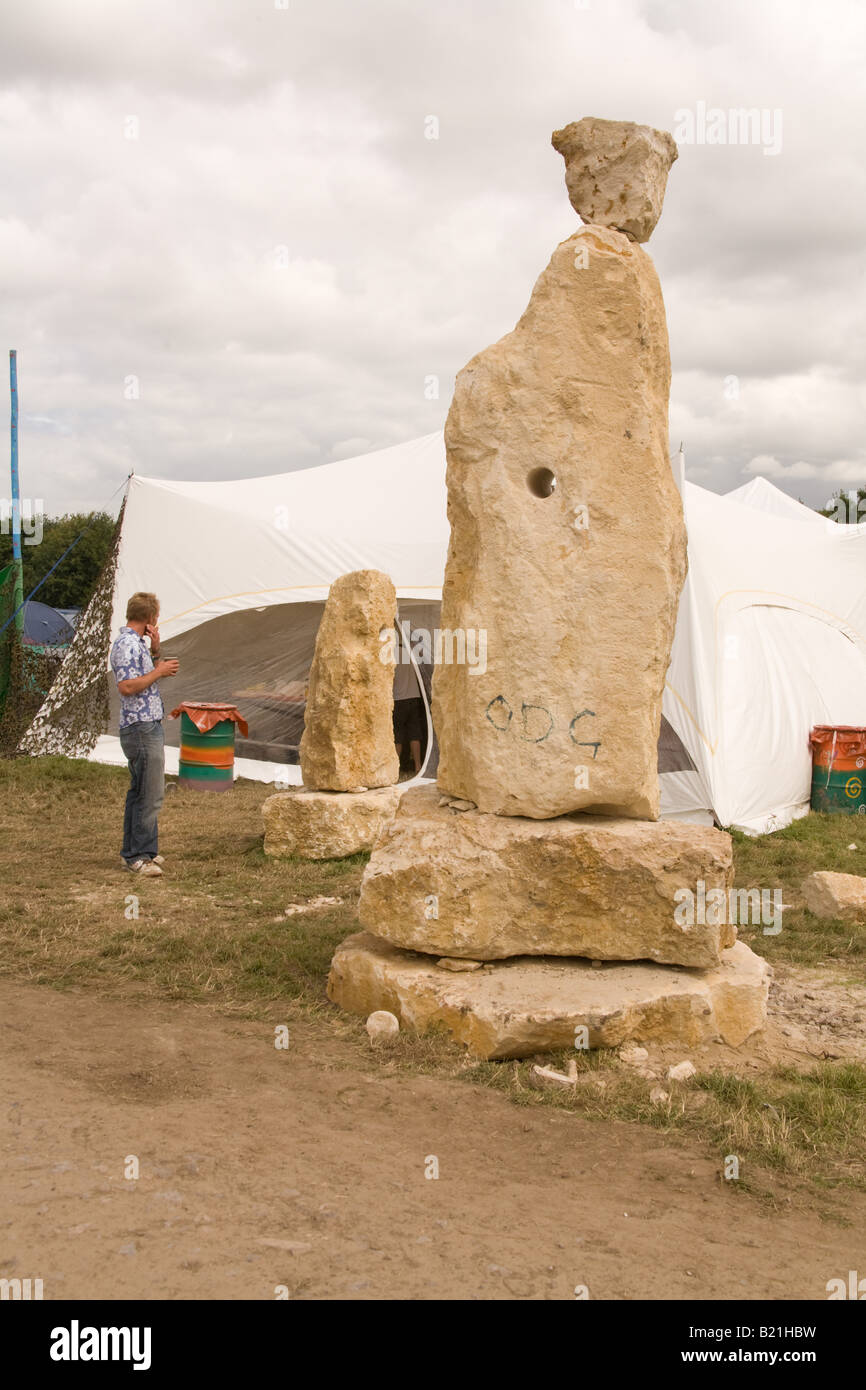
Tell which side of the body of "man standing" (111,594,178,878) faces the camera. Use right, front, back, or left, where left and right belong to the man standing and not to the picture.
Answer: right

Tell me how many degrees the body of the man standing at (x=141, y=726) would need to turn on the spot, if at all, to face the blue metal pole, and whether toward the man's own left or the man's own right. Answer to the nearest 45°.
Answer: approximately 90° to the man's own left

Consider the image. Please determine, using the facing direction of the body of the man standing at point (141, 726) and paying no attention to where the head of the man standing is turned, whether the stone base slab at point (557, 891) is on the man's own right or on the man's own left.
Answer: on the man's own right

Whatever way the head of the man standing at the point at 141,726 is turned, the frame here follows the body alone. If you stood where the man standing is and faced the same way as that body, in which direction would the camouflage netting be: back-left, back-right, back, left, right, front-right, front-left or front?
left

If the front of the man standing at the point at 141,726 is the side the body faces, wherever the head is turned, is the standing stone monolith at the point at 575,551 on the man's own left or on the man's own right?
on the man's own right

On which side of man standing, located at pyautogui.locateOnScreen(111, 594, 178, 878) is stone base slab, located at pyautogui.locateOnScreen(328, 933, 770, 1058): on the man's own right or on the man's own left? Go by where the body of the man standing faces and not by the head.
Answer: on the man's own right

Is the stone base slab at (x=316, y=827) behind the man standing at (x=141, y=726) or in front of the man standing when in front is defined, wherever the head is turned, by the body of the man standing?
in front
